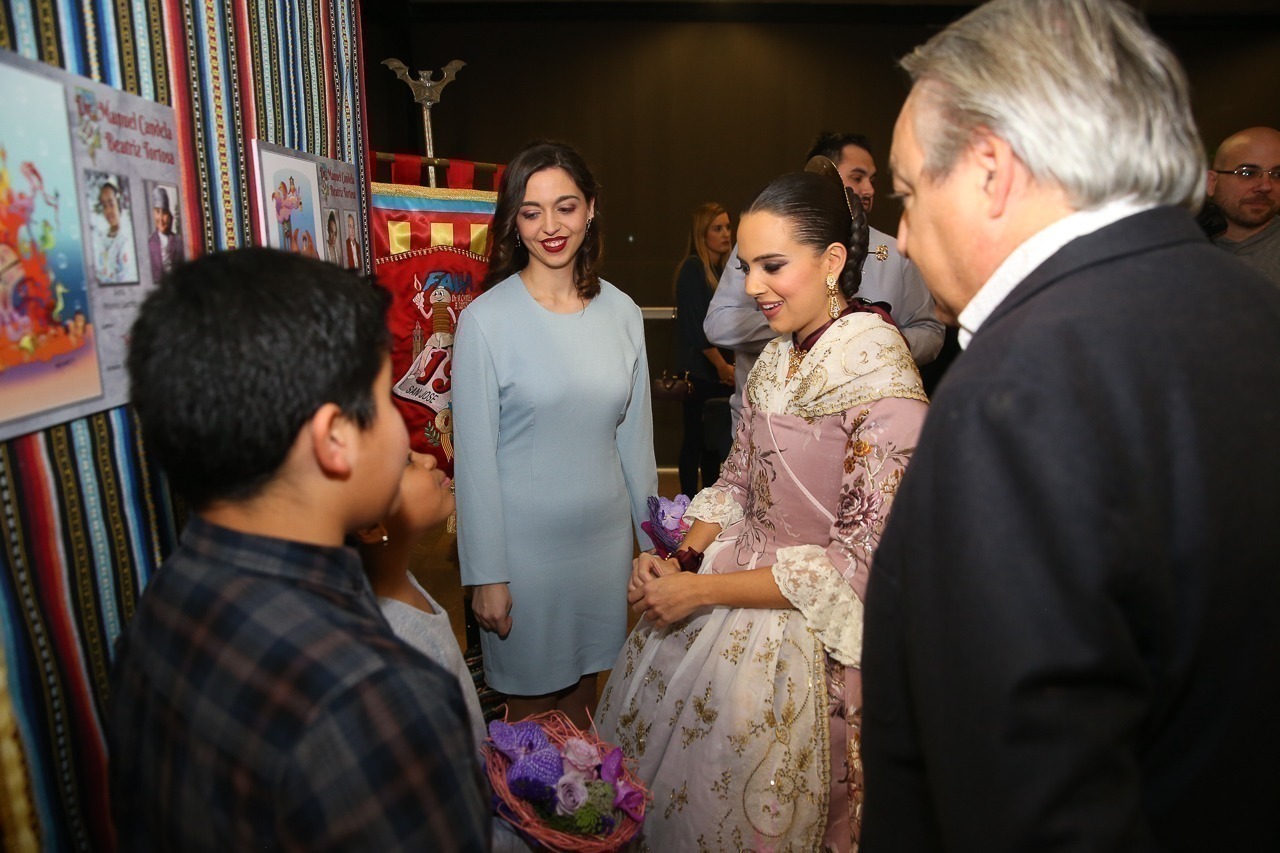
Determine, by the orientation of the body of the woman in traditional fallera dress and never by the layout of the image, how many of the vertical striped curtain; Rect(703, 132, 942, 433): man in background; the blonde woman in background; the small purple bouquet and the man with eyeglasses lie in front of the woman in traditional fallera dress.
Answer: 2

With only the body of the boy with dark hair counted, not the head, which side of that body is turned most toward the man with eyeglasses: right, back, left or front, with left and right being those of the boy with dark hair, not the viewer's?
front

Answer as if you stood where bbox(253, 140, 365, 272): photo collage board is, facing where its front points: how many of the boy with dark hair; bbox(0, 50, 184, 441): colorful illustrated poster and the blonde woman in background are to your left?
1

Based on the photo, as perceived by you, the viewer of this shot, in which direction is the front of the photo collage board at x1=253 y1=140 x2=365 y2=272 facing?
facing the viewer and to the right of the viewer

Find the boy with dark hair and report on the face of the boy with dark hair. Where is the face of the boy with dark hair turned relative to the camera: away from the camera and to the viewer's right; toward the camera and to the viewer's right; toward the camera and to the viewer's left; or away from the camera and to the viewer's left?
away from the camera and to the viewer's right

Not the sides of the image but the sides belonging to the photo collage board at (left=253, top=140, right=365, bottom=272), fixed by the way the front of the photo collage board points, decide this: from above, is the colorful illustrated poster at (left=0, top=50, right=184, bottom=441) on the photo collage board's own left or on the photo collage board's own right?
on the photo collage board's own right

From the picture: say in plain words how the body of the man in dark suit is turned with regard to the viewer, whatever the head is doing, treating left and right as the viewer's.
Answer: facing away from the viewer and to the left of the viewer

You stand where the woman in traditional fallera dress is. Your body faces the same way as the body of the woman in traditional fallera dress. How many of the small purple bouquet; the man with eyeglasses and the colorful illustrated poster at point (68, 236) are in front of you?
2

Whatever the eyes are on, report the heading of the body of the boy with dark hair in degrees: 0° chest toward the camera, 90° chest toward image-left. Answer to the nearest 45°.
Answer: approximately 225°

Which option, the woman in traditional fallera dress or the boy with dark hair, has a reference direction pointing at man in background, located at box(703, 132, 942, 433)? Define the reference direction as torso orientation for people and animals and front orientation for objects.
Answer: the boy with dark hair
